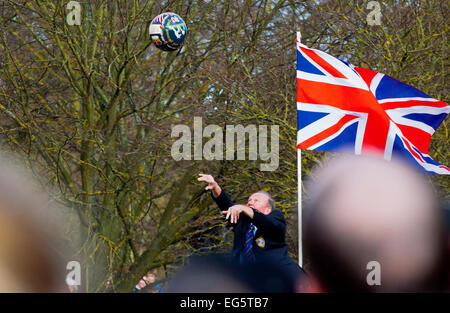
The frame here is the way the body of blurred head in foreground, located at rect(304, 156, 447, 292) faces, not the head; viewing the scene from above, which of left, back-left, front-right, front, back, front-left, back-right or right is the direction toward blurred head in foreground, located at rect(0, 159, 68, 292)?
left

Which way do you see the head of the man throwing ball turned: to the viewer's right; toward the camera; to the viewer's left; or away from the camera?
to the viewer's left

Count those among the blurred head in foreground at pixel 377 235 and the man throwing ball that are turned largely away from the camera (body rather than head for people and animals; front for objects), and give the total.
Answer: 1

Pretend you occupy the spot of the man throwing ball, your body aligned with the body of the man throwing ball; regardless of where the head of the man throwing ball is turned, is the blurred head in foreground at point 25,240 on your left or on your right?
on your left

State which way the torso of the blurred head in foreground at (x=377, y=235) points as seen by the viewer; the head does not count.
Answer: away from the camera

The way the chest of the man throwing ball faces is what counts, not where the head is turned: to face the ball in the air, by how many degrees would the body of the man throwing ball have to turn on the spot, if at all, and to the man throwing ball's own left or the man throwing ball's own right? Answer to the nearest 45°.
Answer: approximately 90° to the man throwing ball's own right

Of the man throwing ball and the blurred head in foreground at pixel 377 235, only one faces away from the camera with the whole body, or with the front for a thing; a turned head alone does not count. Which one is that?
the blurred head in foreground

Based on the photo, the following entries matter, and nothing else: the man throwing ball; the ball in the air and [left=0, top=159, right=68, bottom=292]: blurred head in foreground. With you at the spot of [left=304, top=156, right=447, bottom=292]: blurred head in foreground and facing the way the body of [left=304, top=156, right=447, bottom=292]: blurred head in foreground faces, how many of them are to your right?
0

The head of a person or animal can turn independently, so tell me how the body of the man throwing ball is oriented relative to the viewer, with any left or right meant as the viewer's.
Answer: facing the viewer and to the left of the viewer

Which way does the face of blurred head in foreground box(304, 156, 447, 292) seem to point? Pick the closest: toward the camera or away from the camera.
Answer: away from the camera
